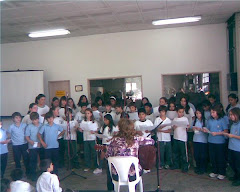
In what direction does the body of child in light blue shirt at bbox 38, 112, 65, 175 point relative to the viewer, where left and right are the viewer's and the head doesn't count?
facing the viewer

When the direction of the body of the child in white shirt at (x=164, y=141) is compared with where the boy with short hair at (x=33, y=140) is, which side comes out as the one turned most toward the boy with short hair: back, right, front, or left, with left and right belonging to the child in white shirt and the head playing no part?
right

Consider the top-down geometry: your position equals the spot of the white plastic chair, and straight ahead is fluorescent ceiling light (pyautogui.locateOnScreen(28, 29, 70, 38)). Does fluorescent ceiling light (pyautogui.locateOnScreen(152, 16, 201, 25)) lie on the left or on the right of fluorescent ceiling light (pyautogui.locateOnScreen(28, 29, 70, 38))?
right

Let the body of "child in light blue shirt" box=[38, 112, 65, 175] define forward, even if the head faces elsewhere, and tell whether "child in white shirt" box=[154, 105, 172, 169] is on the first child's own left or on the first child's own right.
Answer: on the first child's own left

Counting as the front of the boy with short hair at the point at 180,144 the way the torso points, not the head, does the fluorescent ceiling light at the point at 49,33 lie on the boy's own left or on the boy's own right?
on the boy's own right

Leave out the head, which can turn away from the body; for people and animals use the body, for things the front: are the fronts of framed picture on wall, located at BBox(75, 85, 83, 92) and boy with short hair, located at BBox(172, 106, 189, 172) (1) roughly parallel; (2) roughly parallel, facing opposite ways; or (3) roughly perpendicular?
roughly parallel

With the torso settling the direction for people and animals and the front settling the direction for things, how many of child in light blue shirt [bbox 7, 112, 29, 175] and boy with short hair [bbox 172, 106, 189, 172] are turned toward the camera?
2

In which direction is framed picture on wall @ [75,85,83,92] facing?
toward the camera

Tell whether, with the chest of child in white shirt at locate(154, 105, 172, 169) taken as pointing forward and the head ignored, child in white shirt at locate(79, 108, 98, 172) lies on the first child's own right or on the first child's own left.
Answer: on the first child's own right

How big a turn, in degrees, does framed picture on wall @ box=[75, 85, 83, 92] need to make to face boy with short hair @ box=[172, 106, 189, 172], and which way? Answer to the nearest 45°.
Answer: approximately 45° to its left

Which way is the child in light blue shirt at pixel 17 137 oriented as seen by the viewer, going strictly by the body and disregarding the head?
toward the camera
